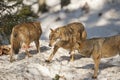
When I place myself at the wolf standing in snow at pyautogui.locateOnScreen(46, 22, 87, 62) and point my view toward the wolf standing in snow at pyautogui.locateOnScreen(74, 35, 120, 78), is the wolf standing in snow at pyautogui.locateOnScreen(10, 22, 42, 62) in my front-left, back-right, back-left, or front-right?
back-right

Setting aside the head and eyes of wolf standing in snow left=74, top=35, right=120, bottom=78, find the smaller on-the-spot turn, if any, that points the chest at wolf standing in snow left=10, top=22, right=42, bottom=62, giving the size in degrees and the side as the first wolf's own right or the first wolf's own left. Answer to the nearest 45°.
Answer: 0° — it already faces it

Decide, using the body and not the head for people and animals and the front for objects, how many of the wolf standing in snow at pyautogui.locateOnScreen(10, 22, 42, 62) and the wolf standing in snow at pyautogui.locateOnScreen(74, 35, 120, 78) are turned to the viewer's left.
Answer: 1

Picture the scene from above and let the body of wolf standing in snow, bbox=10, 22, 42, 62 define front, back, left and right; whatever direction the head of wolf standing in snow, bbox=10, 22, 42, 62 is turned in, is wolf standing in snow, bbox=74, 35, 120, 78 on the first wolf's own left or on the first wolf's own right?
on the first wolf's own right

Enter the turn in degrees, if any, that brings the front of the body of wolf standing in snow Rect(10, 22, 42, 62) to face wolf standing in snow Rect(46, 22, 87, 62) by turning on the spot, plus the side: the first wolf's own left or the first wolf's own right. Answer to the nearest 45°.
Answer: approximately 45° to the first wolf's own right
